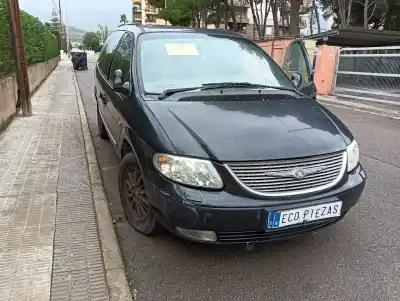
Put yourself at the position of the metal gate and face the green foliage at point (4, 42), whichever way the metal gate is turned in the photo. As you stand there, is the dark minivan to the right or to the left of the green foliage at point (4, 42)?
left

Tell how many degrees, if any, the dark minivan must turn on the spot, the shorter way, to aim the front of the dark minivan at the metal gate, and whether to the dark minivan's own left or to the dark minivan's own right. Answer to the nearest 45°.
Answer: approximately 90° to the dark minivan's own left

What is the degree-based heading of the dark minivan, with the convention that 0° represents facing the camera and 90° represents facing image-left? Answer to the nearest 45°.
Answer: approximately 315°

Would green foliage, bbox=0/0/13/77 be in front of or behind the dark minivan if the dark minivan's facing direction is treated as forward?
behind

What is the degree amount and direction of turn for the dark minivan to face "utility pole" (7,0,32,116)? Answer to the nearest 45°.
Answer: approximately 180°

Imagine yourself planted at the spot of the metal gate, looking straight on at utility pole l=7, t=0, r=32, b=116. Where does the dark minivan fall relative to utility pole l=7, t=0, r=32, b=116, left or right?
left
